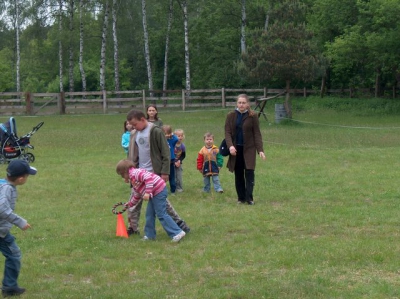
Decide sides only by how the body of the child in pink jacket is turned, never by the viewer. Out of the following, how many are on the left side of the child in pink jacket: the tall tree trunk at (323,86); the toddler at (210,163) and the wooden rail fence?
0

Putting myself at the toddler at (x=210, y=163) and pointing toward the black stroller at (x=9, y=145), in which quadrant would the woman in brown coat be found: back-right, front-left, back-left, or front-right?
back-left

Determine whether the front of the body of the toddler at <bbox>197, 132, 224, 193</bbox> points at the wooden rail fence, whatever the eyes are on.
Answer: no

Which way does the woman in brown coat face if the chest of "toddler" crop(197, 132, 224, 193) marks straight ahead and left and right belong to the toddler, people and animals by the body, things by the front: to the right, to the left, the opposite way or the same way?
the same way

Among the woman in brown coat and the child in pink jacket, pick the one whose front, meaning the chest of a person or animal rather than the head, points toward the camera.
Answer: the woman in brown coat

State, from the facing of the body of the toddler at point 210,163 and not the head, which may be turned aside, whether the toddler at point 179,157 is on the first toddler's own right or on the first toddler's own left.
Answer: on the first toddler's own right

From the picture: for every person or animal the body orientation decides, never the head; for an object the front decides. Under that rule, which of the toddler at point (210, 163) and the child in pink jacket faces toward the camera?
the toddler

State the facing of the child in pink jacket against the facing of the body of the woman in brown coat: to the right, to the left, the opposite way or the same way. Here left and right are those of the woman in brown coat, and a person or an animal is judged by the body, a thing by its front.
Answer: to the right

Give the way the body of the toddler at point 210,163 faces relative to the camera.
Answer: toward the camera

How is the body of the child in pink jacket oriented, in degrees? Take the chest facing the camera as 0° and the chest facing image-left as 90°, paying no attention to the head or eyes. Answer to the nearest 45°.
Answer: approximately 90°

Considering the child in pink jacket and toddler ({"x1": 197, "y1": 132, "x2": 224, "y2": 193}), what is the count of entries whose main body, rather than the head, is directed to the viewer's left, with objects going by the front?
1

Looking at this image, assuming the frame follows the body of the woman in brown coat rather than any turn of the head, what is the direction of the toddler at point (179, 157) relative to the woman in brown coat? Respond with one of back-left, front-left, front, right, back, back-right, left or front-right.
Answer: back-right

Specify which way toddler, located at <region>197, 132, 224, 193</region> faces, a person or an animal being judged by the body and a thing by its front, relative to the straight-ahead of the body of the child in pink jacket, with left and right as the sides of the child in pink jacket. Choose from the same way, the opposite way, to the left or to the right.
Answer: to the left

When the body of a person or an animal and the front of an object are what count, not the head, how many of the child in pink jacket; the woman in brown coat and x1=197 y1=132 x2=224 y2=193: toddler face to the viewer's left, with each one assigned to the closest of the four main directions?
1

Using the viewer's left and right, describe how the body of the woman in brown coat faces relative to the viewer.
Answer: facing the viewer

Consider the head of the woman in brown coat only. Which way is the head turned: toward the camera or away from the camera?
toward the camera
